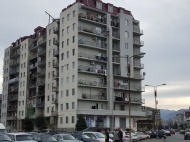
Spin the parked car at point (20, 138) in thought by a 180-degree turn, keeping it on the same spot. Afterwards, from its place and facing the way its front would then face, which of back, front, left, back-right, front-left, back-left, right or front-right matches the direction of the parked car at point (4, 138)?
left
